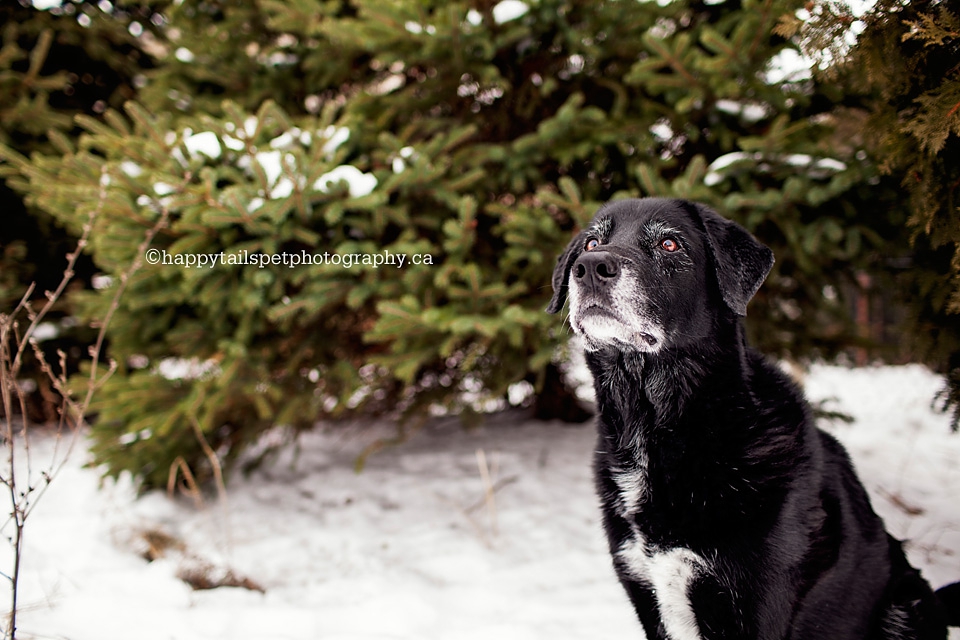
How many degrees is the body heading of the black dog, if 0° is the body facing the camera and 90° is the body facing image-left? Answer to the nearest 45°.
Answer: approximately 45°

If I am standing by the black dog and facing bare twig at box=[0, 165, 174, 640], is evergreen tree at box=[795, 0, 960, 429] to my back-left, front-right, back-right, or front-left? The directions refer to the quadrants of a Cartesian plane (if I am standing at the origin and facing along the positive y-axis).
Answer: back-right

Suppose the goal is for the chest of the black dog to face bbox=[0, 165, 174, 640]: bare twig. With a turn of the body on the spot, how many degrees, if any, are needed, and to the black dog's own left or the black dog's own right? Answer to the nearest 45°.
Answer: approximately 45° to the black dog's own right

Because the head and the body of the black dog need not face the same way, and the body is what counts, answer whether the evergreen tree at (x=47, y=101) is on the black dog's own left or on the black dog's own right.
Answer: on the black dog's own right

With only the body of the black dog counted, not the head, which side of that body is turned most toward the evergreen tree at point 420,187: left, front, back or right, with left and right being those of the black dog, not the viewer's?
right
